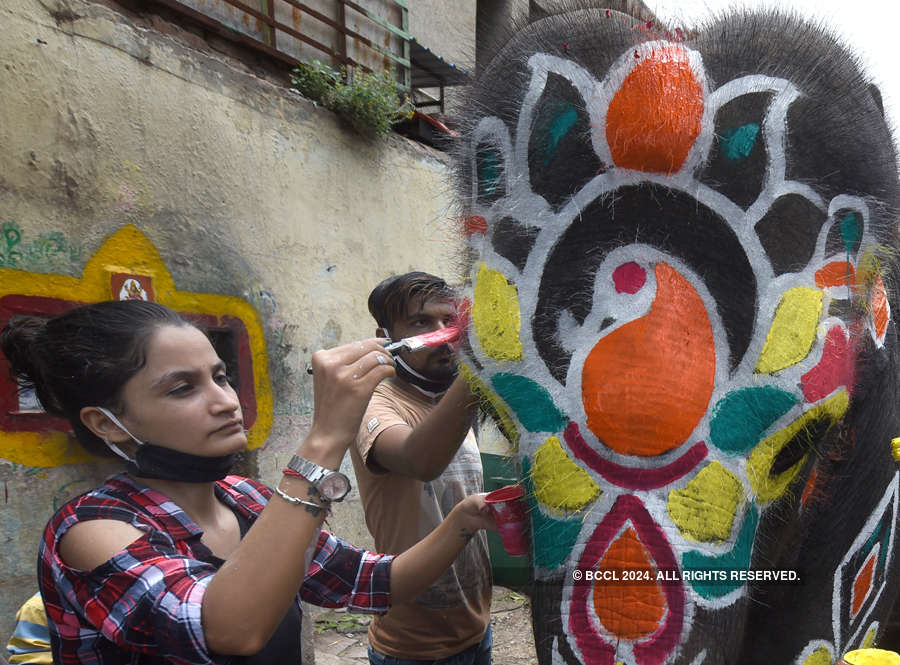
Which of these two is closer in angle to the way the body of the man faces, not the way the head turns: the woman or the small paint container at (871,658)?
the small paint container

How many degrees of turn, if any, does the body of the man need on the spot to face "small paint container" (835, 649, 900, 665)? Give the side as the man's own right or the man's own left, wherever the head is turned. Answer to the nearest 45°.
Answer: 0° — they already face it

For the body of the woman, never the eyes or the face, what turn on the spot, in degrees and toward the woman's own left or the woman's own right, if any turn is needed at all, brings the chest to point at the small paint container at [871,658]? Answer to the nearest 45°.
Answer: approximately 45° to the woman's own left

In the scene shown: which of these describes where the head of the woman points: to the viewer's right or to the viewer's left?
to the viewer's right

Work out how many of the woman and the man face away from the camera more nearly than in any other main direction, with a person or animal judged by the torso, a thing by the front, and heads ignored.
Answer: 0

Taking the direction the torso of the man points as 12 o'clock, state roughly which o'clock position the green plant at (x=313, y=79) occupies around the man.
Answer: The green plant is roughly at 7 o'clock from the man.

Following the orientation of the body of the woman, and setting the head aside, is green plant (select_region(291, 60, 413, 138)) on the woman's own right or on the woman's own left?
on the woman's own left

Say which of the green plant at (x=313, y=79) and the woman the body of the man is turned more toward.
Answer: the woman

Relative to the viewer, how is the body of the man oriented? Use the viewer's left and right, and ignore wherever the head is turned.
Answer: facing the viewer and to the right of the viewer

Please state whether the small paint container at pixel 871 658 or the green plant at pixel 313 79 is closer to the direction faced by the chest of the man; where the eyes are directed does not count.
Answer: the small paint container

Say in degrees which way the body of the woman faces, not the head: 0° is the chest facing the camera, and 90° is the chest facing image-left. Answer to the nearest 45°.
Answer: approximately 315°

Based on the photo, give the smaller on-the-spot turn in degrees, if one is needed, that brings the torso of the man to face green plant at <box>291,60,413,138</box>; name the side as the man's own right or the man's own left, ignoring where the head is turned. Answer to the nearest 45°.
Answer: approximately 135° to the man's own left

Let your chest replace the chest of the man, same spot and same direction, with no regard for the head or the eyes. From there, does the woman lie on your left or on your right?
on your right
